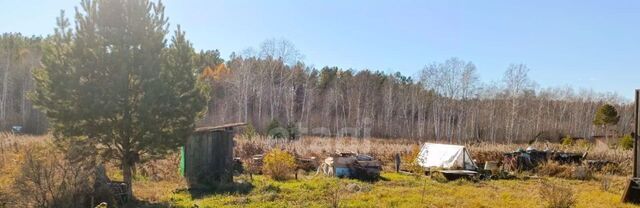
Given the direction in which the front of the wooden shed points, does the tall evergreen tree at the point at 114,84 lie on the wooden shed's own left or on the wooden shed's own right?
on the wooden shed's own right

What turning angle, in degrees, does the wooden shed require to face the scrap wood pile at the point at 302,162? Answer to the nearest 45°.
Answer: approximately 45° to its left

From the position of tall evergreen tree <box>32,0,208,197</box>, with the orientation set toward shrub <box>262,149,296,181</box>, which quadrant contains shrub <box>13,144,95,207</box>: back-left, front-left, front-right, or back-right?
back-right

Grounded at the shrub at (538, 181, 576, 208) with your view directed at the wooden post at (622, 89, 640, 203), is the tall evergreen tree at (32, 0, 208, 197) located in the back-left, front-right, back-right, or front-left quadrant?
back-left

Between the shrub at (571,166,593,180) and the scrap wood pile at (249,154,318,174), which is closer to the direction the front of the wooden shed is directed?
the shrub
